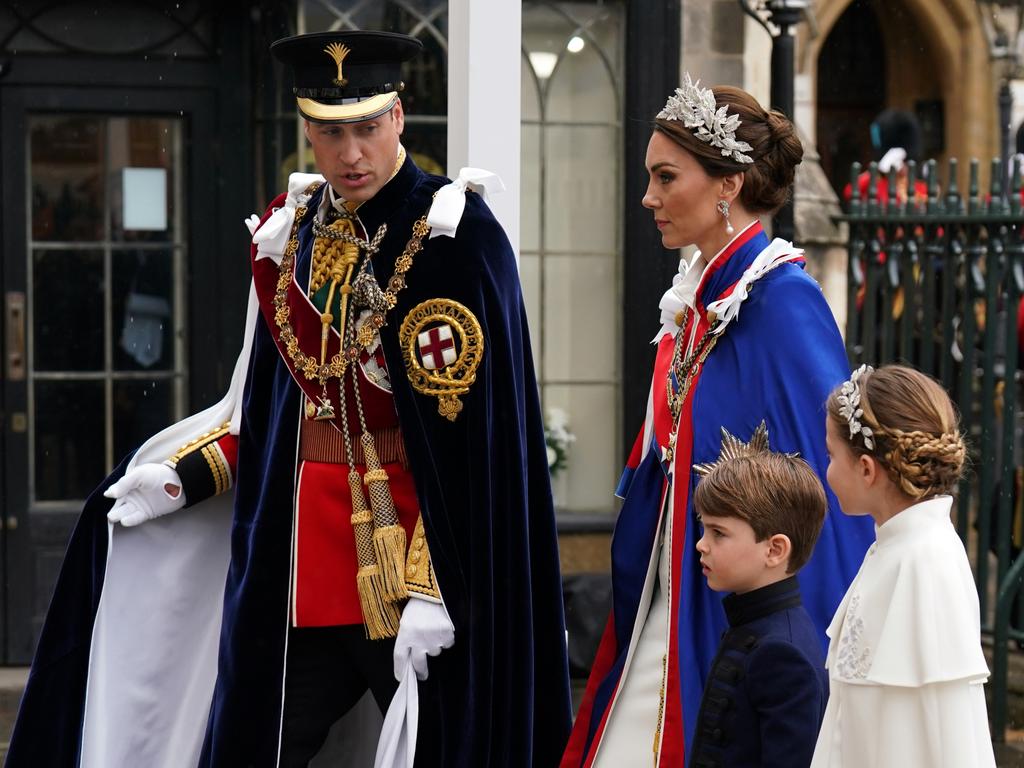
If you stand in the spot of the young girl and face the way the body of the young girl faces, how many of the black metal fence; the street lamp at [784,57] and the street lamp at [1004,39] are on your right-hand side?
3

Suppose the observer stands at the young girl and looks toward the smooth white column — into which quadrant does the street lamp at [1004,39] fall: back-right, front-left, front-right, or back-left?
front-right

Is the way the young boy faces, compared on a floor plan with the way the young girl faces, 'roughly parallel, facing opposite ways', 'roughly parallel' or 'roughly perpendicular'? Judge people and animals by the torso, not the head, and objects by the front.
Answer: roughly parallel

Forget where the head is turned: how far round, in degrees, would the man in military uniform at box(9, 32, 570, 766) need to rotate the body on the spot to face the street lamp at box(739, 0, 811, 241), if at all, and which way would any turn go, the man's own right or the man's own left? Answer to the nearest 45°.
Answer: approximately 180°

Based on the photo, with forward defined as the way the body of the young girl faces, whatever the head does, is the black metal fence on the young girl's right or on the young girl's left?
on the young girl's right

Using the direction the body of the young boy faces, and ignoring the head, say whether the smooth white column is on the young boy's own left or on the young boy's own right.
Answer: on the young boy's own right

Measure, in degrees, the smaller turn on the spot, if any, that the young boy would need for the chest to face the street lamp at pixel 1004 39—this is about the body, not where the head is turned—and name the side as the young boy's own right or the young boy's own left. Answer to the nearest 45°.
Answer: approximately 90° to the young boy's own right

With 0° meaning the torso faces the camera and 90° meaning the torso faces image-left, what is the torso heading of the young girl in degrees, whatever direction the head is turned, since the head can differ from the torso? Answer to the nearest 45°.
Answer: approximately 90°

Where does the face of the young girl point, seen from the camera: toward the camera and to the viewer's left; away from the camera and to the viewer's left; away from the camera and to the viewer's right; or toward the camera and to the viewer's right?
away from the camera and to the viewer's left

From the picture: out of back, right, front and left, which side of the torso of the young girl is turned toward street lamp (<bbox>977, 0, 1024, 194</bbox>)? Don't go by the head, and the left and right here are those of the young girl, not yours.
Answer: right

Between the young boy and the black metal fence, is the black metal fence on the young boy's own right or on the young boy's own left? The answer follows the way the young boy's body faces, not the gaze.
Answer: on the young boy's own right

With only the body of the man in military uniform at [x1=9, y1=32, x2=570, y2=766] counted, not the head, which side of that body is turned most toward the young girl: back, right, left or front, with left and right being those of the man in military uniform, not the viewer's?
left

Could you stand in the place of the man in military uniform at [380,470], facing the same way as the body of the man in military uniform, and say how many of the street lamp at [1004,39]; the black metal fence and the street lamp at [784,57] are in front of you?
0

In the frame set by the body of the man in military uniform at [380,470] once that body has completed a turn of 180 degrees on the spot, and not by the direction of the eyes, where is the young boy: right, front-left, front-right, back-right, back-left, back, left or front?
right

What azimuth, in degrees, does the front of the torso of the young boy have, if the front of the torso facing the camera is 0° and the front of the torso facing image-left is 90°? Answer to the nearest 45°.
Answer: approximately 90°

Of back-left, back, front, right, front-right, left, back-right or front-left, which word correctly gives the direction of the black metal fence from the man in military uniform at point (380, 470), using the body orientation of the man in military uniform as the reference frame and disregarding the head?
back

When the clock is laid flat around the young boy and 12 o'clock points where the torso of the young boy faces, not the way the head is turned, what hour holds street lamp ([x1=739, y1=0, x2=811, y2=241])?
The street lamp is roughly at 3 o'clock from the young boy.

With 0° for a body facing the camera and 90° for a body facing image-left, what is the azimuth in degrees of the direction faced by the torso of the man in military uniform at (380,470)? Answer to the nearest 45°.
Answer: approximately 45°
